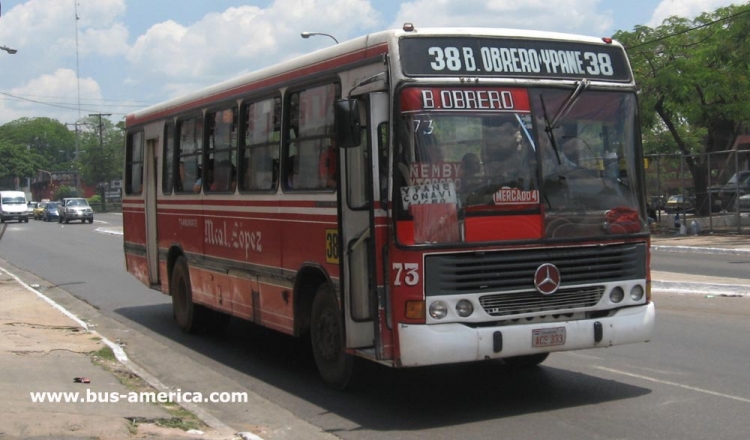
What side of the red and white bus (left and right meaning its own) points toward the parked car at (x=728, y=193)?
left

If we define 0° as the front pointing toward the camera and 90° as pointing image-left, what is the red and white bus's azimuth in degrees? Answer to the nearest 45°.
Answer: approximately 315°

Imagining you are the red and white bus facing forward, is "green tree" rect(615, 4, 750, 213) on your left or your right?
on your left

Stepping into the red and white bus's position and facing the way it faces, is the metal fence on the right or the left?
on its left
